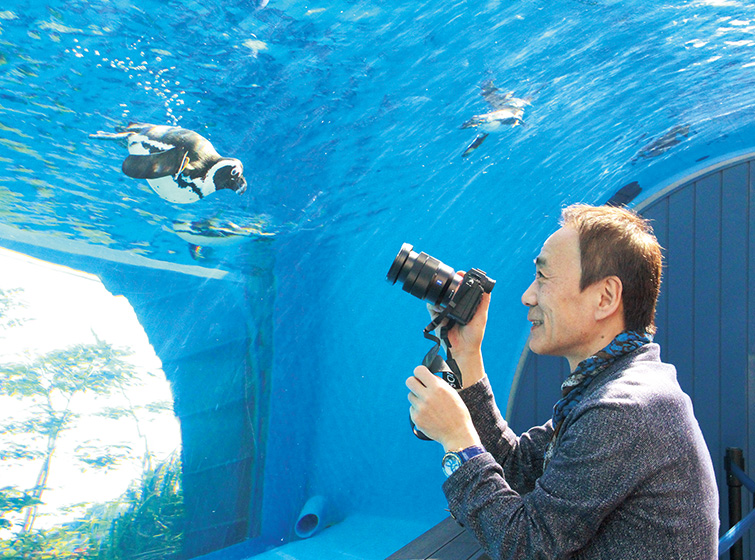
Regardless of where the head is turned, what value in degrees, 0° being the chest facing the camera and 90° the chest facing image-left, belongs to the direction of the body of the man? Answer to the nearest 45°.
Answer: approximately 90°

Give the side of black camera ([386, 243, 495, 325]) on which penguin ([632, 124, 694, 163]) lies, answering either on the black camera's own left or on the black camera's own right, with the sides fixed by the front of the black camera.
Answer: on the black camera's own right

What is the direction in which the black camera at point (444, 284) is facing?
to the viewer's left

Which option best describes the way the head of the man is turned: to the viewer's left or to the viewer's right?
to the viewer's left
